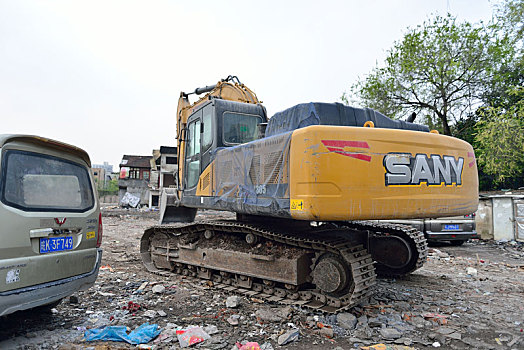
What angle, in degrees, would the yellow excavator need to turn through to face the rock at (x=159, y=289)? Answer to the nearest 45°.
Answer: approximately 45° to its left

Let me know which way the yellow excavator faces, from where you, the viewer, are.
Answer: facing away from the viewer and to the left of the viewer

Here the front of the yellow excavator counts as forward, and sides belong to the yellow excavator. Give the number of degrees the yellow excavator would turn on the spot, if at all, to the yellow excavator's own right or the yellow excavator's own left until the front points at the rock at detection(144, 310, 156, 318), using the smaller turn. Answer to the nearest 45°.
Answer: approximately 45° to the yellow excavator's own left

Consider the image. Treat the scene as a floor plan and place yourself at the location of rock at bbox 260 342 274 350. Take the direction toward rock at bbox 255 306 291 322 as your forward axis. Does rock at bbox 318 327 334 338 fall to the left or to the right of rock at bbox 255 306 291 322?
right
